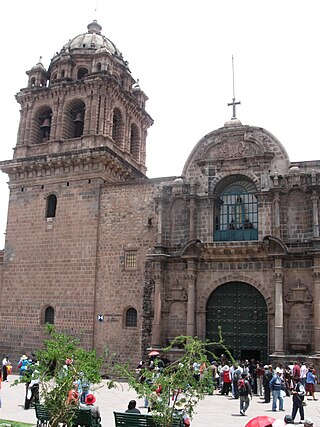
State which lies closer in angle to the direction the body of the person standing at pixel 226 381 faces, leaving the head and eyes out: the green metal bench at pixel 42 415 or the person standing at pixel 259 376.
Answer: the person standing
